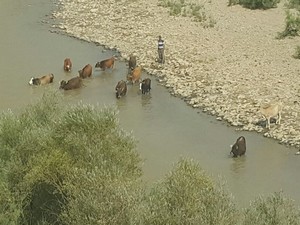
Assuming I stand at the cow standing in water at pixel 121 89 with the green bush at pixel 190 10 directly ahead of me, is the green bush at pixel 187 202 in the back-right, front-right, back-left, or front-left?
back-right

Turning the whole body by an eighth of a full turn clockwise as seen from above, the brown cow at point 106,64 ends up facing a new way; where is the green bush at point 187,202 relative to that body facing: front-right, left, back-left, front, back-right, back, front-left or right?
back-left

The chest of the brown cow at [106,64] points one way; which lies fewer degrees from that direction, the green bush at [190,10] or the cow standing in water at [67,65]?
the cow standing in water

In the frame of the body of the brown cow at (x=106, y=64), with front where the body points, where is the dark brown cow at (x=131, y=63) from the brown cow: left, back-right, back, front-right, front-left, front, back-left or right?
back

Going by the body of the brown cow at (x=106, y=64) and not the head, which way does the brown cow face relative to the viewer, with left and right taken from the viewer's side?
facing to the left of the viewer
